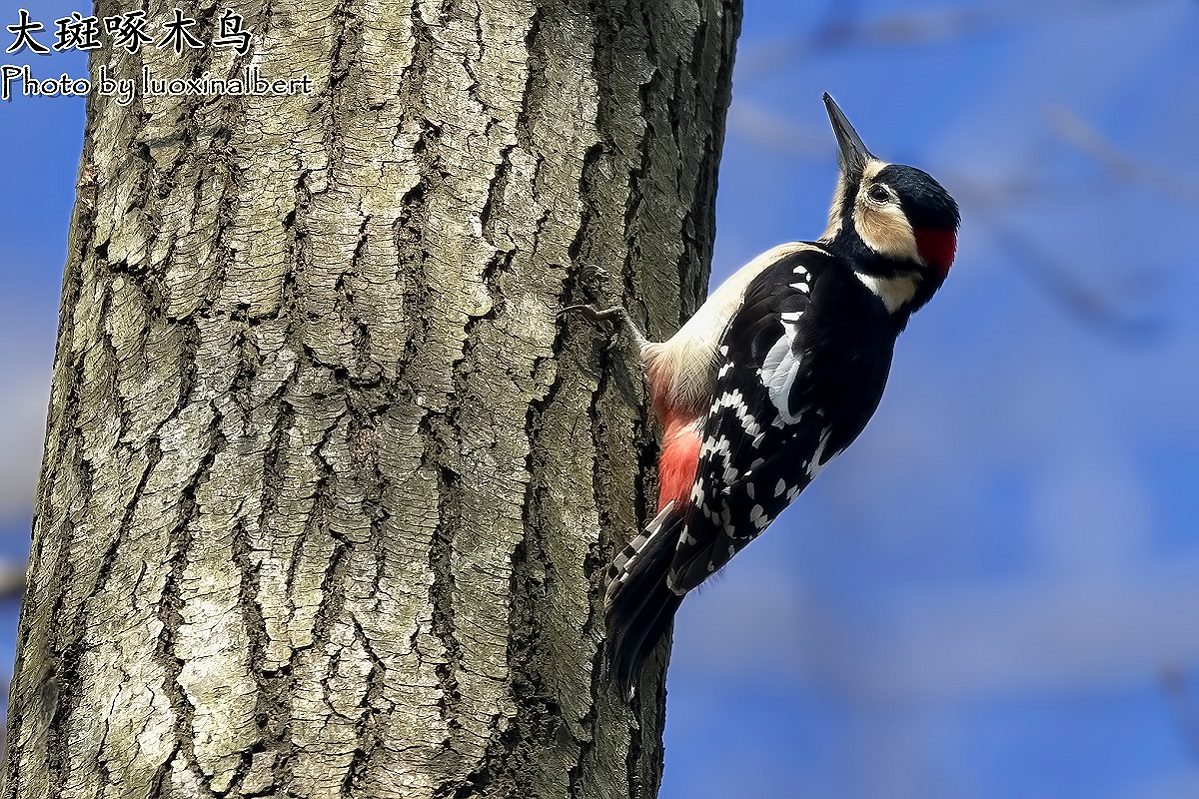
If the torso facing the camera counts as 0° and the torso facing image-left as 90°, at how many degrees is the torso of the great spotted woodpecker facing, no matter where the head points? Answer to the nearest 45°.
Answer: approximately 90°
